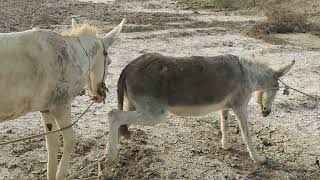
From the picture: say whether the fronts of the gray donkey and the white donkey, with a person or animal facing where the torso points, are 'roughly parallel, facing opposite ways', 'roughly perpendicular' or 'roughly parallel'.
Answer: roughly parallel

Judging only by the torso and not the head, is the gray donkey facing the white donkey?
no

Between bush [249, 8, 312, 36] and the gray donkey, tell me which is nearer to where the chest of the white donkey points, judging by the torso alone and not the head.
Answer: the gray donkey

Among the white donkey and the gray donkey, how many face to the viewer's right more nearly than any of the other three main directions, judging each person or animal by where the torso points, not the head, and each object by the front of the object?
2

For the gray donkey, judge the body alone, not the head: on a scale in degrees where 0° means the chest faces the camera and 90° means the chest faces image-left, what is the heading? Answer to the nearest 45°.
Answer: approximately 270°

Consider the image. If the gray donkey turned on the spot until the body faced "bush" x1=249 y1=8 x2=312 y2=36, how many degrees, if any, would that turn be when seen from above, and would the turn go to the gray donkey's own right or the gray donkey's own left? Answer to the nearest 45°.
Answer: approximately 90° to the gray donkey's own left

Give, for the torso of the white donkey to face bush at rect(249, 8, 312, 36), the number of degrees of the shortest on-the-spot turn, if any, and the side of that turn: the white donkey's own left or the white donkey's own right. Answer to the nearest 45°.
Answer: approximately 45° to the white donkey's own left

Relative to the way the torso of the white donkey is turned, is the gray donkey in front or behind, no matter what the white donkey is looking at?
in front

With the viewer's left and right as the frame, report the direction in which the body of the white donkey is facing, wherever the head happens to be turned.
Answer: facing to the right of the viewer
